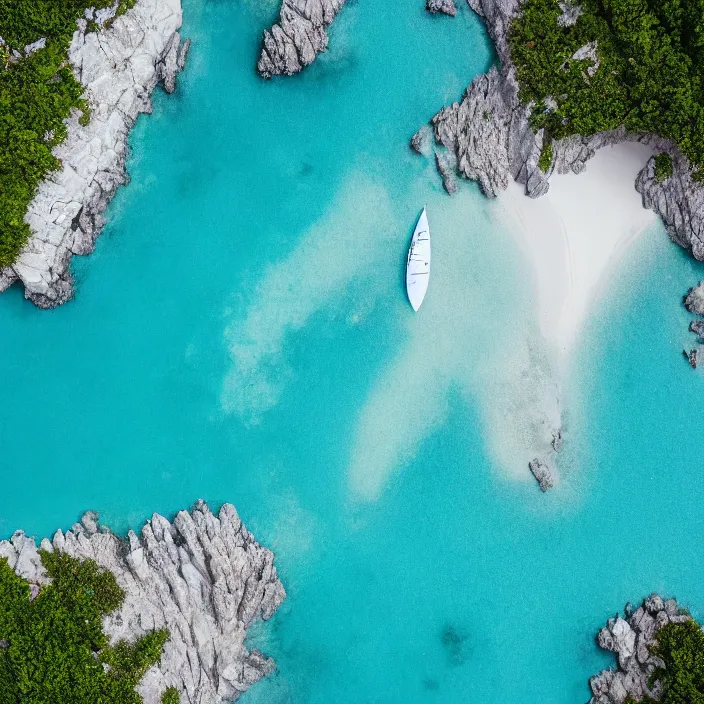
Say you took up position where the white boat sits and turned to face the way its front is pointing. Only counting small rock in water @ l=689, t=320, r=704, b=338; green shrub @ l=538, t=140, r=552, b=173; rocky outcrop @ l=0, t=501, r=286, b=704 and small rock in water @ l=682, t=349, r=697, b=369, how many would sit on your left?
1

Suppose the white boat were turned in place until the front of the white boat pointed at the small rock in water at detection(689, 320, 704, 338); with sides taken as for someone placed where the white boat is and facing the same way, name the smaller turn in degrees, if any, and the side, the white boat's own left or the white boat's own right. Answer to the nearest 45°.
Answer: approximately 45° to the white boat's own right

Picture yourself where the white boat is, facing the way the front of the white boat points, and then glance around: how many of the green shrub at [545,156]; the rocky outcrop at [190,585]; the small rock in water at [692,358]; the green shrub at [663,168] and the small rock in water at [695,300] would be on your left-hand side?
1

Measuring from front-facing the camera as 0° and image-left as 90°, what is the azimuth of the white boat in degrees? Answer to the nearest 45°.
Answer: approximately 180°

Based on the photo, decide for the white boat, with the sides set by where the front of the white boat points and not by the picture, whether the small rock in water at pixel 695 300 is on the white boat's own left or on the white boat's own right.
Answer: on the white boat's own right

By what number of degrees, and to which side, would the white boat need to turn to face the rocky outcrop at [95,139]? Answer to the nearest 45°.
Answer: approximately 135° to its left

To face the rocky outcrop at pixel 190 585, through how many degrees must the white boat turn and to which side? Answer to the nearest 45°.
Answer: approximately 90° to its left

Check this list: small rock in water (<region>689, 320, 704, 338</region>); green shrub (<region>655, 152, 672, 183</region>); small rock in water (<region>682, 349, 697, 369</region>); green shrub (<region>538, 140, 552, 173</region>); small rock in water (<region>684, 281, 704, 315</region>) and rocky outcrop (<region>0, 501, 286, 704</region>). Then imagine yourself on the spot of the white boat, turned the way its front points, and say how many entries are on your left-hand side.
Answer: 1

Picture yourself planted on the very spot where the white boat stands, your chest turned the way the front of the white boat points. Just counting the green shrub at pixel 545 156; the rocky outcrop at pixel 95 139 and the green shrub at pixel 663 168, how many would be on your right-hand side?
2

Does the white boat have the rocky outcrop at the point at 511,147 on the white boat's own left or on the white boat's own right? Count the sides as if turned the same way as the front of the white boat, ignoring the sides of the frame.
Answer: on the white boat's own right
